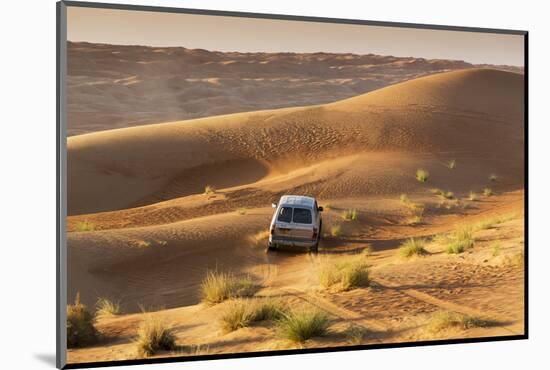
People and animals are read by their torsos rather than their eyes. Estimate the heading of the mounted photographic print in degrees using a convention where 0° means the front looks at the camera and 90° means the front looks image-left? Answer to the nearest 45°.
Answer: approximately 315°
